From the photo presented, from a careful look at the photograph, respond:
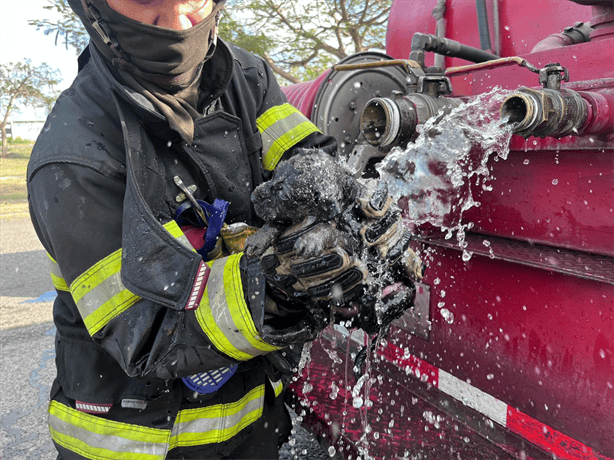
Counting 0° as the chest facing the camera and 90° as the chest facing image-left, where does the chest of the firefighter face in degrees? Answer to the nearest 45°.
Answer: approximately 315°

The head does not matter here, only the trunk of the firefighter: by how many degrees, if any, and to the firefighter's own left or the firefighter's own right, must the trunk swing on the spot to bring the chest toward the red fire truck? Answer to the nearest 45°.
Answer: approximately 45° to the firefighter's own left
